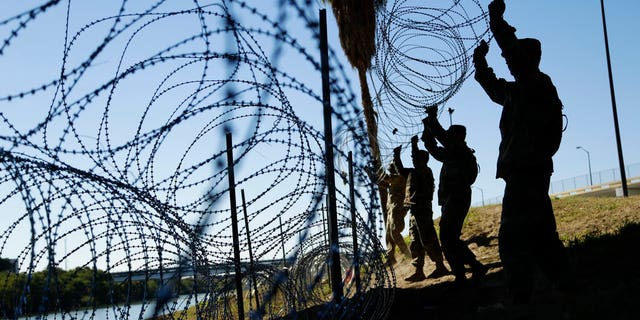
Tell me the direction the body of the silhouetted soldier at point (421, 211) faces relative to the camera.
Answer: to the viewer's left

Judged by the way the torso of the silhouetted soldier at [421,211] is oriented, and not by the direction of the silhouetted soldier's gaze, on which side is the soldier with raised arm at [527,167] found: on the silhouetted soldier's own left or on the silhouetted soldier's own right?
on the silhouetted soldier's own left

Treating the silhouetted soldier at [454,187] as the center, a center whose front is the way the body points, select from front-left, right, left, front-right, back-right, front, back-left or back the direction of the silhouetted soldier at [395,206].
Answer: right

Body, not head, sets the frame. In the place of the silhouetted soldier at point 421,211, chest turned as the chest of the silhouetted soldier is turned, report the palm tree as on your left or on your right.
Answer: on your right

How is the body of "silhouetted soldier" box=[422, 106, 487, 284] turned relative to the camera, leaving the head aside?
to the viewer's left

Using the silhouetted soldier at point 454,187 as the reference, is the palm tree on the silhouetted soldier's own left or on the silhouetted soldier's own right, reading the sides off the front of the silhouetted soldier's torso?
on the silhouetted soldier's own right

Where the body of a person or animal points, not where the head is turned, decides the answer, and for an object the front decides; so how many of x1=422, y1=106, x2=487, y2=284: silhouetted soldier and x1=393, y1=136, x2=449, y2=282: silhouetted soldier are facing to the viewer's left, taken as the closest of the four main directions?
2
